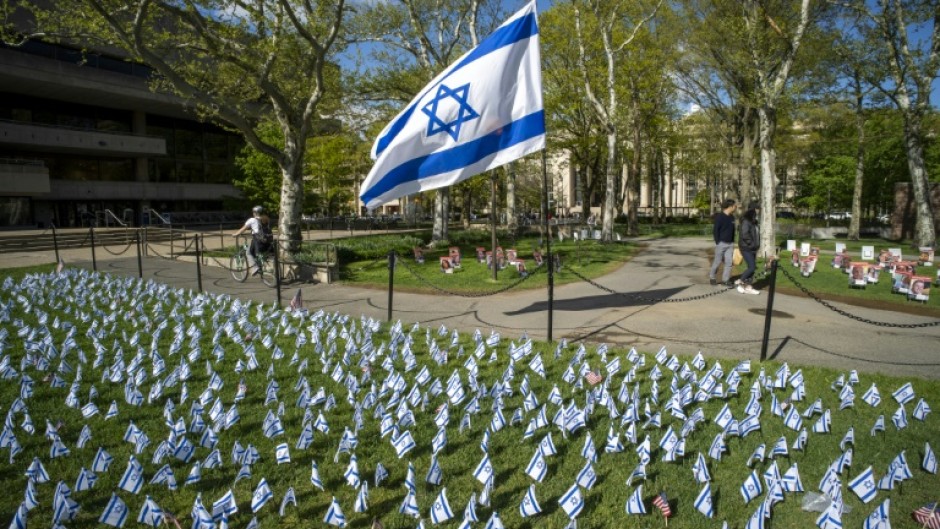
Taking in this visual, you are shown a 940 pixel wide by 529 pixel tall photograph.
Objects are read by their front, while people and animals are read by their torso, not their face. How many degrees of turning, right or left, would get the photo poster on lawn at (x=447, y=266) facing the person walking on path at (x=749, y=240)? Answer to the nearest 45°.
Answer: approximately 45° to its left

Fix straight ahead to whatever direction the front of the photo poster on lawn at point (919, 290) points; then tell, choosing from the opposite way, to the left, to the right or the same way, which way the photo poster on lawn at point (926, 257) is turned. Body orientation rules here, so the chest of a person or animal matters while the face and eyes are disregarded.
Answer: the same way

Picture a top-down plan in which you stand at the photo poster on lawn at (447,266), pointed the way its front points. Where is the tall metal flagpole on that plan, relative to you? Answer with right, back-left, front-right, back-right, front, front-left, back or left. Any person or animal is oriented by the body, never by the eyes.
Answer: front

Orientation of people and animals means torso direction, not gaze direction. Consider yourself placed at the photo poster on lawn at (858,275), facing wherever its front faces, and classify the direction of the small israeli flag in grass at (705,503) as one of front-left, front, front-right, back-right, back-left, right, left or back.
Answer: front

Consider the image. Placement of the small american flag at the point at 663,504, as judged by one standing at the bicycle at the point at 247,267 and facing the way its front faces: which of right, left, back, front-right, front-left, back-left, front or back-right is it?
back-left

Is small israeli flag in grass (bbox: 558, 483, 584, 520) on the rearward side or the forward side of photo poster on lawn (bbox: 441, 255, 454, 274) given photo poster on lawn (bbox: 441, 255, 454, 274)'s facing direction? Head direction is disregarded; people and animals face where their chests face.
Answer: on the forward side

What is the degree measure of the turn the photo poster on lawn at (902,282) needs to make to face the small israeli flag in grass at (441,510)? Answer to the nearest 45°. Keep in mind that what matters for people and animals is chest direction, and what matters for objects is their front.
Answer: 0° — it already faces it

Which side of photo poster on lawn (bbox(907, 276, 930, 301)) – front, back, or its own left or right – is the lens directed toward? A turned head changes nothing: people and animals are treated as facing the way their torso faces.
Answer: front

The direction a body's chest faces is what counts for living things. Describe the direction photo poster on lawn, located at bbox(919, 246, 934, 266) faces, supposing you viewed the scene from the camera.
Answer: facing the viewer

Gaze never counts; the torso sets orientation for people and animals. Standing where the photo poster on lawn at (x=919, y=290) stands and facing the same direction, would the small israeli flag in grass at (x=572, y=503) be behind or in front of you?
in front

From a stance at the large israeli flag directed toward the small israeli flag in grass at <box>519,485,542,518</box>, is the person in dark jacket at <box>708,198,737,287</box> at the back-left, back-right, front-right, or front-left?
back-left

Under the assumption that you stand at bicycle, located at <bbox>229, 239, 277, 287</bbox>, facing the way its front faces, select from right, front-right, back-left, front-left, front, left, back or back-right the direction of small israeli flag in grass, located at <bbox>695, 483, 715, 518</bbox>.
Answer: back-left

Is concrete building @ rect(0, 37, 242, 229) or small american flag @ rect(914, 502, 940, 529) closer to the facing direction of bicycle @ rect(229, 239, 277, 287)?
the concrete building

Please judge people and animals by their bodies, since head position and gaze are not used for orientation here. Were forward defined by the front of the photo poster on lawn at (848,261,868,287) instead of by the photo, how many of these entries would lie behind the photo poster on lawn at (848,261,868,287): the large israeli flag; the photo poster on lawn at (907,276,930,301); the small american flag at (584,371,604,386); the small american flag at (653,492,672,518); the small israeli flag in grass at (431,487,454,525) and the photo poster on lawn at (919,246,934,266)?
1

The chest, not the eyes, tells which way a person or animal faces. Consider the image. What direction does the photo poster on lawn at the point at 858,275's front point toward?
toward the camera

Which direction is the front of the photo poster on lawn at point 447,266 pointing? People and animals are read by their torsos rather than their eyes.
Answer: toward the camera

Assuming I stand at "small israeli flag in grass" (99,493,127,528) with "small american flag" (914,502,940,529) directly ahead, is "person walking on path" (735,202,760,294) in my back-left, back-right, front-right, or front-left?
front-left

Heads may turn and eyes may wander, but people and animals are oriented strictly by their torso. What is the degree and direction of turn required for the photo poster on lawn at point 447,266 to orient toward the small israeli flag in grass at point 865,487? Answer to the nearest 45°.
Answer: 0° — it already faces it

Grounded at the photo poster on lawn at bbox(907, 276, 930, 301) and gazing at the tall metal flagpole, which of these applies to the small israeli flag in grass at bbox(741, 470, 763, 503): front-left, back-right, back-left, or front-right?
front-left
